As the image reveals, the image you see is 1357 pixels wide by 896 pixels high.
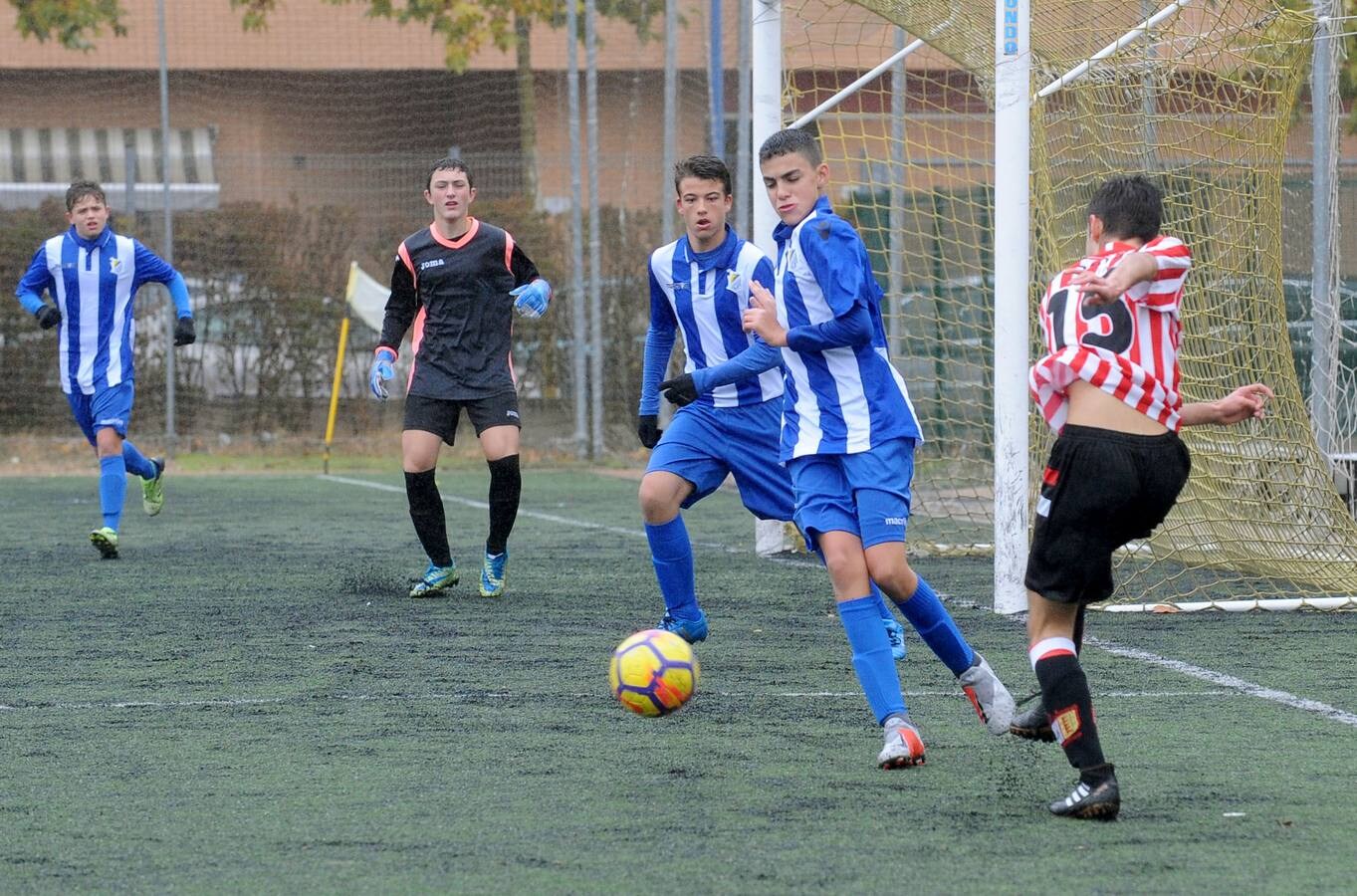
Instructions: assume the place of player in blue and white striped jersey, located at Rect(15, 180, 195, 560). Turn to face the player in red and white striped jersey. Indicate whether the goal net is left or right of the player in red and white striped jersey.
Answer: left

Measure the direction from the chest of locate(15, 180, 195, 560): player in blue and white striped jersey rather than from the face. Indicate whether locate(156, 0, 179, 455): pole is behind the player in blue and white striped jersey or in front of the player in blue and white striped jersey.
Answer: behind

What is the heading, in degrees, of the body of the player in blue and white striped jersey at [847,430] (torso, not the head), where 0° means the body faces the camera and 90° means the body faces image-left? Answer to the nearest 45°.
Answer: approximately 45°

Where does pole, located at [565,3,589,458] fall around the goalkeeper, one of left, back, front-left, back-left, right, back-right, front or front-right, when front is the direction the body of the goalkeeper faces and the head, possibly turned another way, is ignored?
back

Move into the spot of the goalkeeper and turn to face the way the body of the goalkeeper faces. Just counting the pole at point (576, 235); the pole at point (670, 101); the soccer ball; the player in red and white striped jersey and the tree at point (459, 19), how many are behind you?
3

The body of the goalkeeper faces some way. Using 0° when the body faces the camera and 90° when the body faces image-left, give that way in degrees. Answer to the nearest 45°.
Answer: approximately 0°

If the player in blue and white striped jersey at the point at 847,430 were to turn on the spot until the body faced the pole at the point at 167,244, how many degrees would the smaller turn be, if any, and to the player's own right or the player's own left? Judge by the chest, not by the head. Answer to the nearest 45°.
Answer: approximately 90° to the player's own right

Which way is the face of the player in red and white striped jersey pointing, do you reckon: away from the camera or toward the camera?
away from the camera

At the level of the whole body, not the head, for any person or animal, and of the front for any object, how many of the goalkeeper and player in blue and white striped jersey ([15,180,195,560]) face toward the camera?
2
